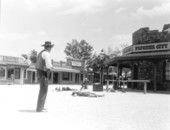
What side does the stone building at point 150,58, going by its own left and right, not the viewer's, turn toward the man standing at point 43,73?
front

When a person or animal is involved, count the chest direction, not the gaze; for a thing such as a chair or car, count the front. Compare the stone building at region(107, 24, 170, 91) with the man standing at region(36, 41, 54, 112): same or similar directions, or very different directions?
very different directions

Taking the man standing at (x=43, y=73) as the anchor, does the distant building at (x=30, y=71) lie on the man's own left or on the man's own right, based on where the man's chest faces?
on the man's own left

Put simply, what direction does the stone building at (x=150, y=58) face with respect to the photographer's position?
facing the viewer

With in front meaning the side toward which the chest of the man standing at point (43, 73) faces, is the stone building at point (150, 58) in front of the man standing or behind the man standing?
in front

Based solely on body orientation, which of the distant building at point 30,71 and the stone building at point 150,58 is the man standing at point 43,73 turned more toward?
the stone building

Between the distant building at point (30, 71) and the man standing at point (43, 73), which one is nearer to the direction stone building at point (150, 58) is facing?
the man standing

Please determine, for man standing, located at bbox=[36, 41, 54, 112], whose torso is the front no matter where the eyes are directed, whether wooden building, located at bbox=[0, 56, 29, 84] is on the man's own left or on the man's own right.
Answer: on the man's own left

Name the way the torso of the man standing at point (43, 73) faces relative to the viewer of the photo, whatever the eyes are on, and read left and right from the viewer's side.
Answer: facing away from the viewer and to the right of the viewer

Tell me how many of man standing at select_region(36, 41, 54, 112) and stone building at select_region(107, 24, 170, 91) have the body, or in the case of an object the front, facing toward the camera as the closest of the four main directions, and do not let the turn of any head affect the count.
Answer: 1

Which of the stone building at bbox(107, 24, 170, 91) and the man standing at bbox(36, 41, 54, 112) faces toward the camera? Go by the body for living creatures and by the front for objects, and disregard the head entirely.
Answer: the stone building
